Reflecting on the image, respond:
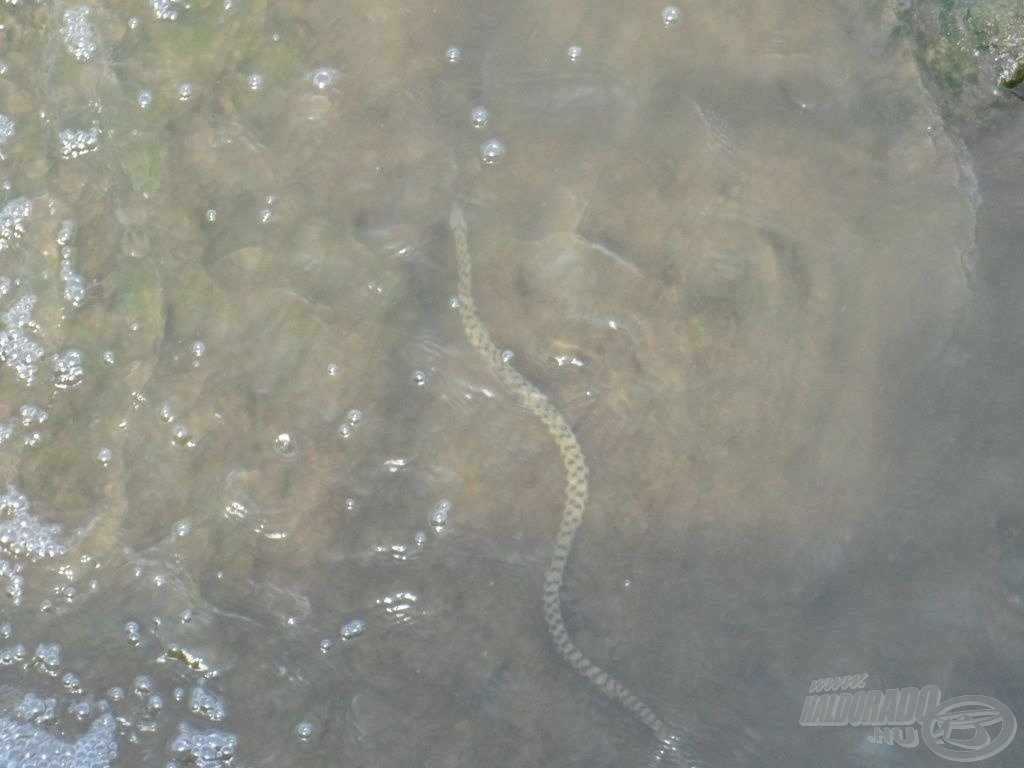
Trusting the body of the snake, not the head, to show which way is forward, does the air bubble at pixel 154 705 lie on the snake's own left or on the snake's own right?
on the snake's own left

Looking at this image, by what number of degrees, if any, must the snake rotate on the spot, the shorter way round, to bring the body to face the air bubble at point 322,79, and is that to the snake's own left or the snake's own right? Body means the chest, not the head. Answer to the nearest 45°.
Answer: approximately 45° to the snake's own left

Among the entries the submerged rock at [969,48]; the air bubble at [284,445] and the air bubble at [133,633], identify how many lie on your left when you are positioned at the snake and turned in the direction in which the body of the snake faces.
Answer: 2

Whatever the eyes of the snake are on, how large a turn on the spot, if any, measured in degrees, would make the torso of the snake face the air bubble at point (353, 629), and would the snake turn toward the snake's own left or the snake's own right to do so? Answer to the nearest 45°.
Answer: approximately 135° to the snake's own left

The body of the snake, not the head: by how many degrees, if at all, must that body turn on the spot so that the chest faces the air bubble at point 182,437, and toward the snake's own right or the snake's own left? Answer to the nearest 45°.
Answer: approximately 90° to the snake's own left
